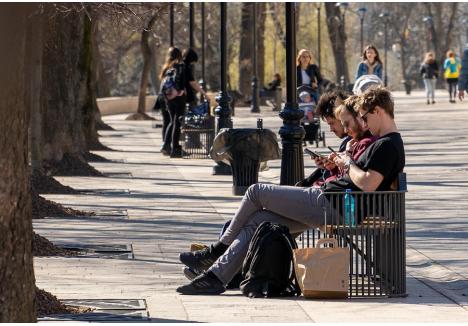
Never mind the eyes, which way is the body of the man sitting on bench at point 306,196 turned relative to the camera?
to the viewer's left

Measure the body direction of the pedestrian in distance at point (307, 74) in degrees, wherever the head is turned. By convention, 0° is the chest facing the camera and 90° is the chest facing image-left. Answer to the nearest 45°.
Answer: approximately 0°

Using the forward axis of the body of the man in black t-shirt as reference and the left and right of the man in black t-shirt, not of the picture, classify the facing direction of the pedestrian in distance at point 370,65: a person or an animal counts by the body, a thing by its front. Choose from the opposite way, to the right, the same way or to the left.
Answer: to the left

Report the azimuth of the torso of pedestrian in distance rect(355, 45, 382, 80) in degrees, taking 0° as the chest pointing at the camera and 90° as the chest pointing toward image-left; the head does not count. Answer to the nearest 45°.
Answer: approximately 0°

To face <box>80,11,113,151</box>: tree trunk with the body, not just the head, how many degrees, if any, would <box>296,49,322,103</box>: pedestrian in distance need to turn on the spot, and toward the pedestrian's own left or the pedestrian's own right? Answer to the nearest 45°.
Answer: approximately 90° to the pedestrian's own right

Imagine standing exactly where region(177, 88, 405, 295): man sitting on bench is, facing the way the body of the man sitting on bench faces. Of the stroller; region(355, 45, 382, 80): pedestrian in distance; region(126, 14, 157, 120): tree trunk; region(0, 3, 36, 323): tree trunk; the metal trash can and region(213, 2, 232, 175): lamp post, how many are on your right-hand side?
5

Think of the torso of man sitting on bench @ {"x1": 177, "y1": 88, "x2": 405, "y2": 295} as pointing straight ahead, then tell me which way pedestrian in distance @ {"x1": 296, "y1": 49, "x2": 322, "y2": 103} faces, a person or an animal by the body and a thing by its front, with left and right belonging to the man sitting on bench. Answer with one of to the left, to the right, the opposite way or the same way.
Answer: to the left

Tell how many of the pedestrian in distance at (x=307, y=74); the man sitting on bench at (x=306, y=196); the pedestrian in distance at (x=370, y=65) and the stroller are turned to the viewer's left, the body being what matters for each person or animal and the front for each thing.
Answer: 1
